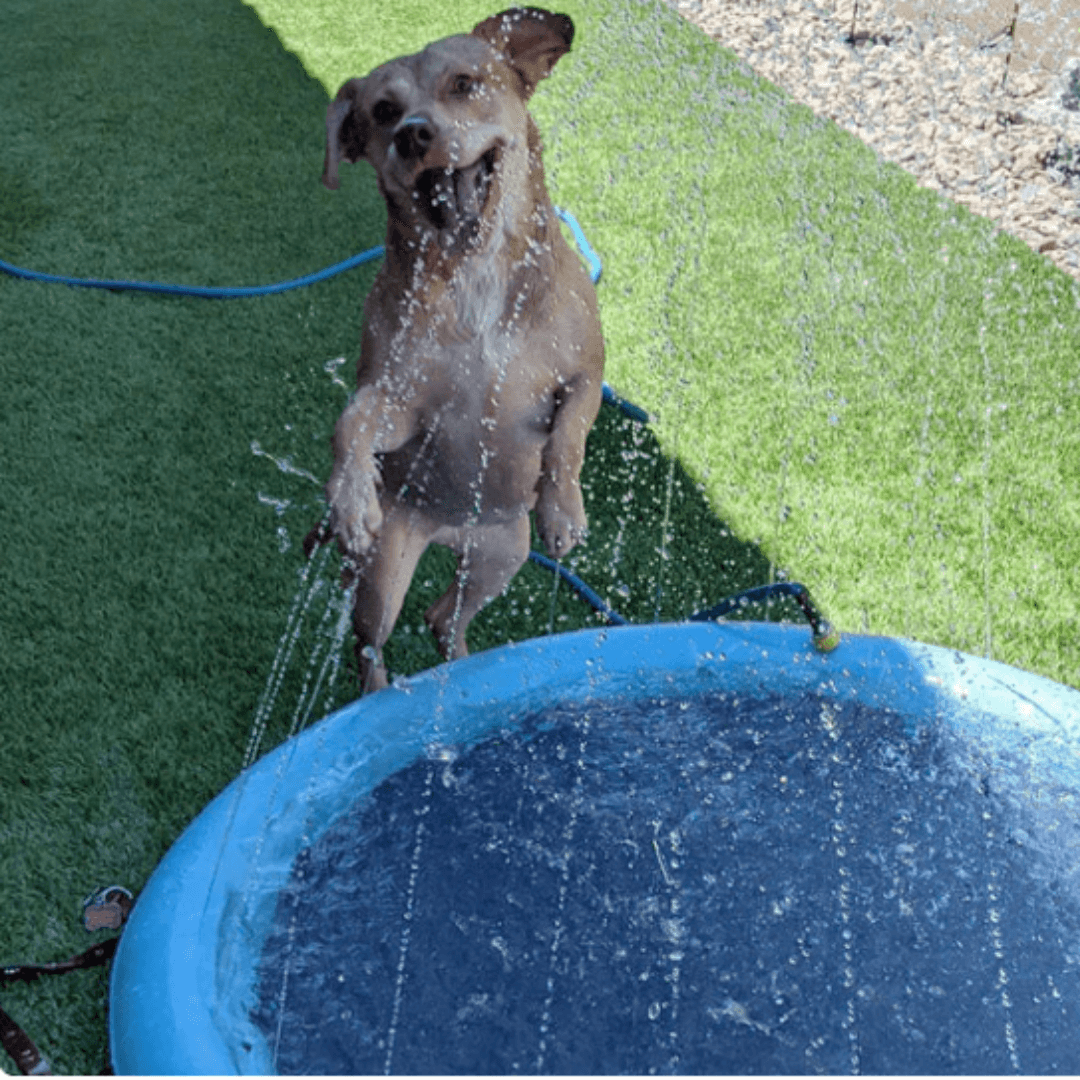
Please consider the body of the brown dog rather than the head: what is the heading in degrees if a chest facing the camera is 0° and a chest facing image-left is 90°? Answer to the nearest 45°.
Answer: approximately 0°

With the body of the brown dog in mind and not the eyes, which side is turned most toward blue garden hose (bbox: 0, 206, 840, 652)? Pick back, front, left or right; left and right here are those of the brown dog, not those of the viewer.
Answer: back
